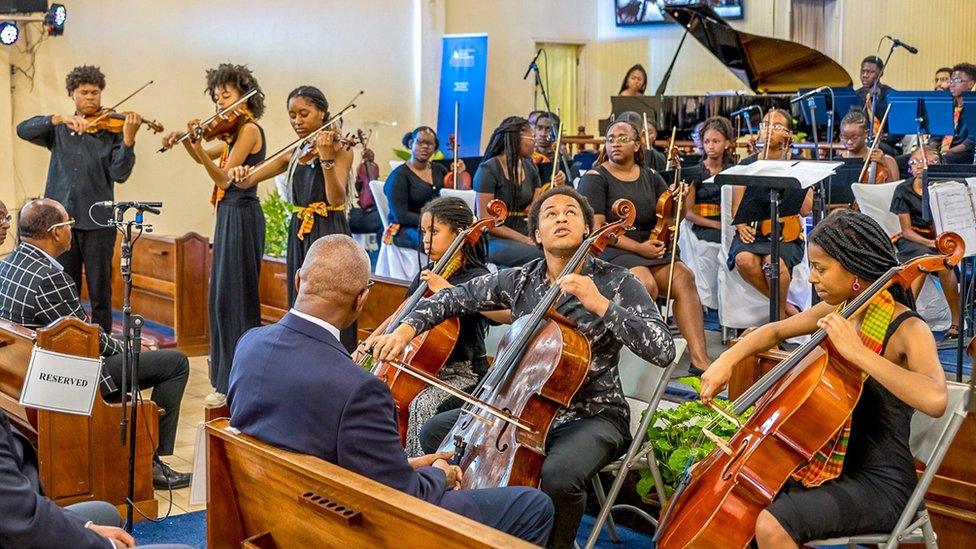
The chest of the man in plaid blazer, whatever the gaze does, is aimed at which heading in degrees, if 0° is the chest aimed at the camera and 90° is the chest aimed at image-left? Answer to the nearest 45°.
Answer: approximately 270°

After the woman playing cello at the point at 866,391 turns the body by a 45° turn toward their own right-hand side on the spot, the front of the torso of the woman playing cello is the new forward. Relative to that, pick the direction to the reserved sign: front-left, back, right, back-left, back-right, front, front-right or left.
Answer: front-left

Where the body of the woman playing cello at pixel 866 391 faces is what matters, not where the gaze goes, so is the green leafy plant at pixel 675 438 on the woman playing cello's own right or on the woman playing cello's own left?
on the woman playing cello's own right

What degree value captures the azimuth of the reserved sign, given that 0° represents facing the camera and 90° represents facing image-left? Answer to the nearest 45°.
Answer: approximately 0°

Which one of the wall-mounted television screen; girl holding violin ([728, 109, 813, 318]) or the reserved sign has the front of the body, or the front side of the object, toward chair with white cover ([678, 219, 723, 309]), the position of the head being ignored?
the wall-mounted television screen

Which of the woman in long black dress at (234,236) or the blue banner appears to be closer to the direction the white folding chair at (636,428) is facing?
the woman in long black dress

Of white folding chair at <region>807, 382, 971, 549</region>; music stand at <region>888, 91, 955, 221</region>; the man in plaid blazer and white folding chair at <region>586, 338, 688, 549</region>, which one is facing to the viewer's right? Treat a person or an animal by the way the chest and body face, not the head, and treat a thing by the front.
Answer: the man in plaid blazer

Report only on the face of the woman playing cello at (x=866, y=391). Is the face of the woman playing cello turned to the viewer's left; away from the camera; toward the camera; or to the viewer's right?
to the viewer's left

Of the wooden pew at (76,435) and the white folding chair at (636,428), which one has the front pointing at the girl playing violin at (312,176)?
the wooden pew

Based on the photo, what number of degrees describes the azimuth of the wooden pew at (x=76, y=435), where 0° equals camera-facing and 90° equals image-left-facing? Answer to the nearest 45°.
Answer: approximately 225°

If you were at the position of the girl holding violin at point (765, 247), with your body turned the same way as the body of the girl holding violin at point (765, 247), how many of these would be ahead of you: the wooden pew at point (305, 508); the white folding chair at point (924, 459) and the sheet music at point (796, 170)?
3

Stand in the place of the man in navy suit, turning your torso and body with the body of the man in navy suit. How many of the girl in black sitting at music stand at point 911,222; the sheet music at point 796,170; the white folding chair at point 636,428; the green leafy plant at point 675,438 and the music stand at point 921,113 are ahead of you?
5

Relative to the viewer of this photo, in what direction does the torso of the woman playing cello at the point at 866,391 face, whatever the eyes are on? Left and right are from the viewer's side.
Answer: facing to the left of the viewer

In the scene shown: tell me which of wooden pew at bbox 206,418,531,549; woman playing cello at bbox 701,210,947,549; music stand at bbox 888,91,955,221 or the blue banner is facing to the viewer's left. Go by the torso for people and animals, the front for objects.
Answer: the woman playing cello

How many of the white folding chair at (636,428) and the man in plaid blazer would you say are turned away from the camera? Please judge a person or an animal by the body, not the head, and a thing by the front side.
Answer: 0

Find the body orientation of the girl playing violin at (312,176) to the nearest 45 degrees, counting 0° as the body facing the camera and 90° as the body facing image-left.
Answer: approximately 45°

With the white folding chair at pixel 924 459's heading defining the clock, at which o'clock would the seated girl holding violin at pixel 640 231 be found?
The seated girl holding violin is roughly at 2 o'clock from the white folding chair.
